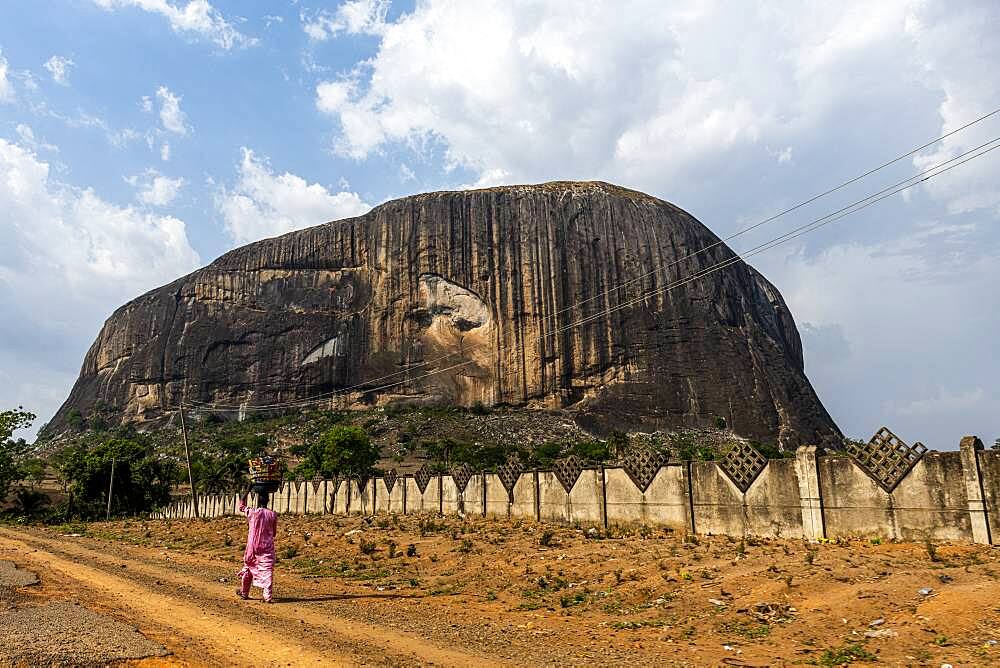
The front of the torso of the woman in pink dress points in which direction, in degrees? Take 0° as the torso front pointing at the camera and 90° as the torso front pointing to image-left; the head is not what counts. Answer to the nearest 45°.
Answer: approximately 135°
